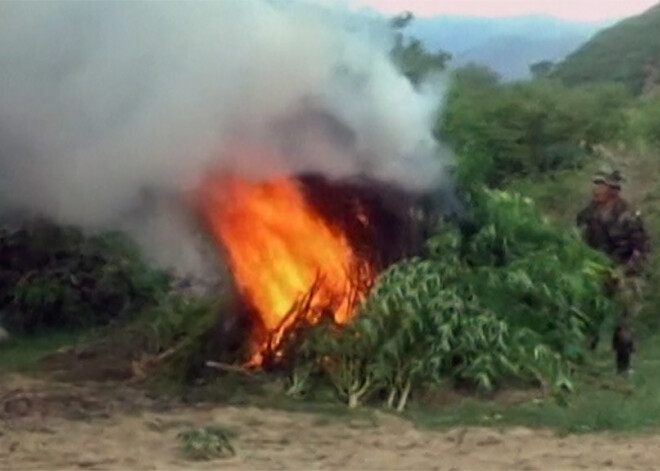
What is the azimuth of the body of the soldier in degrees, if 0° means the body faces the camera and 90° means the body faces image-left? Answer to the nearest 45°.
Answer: approximately 45°

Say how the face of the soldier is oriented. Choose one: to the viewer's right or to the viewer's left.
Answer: to the viewer's left

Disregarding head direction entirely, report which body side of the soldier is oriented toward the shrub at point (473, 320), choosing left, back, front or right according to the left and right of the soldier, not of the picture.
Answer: front

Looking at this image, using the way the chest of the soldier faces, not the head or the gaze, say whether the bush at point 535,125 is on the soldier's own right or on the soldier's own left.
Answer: on the soldier's own right

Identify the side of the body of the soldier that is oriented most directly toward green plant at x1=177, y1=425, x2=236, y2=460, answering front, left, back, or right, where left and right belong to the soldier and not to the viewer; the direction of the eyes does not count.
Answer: front

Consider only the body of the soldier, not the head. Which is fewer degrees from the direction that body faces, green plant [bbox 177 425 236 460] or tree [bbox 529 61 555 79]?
the green plant

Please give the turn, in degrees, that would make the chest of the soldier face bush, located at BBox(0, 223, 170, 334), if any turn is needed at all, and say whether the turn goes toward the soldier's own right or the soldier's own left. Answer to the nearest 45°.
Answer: approximately 45° to the soldier's own right

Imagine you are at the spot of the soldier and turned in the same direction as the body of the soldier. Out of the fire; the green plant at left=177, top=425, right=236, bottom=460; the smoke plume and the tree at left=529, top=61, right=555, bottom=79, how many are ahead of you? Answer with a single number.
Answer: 3
